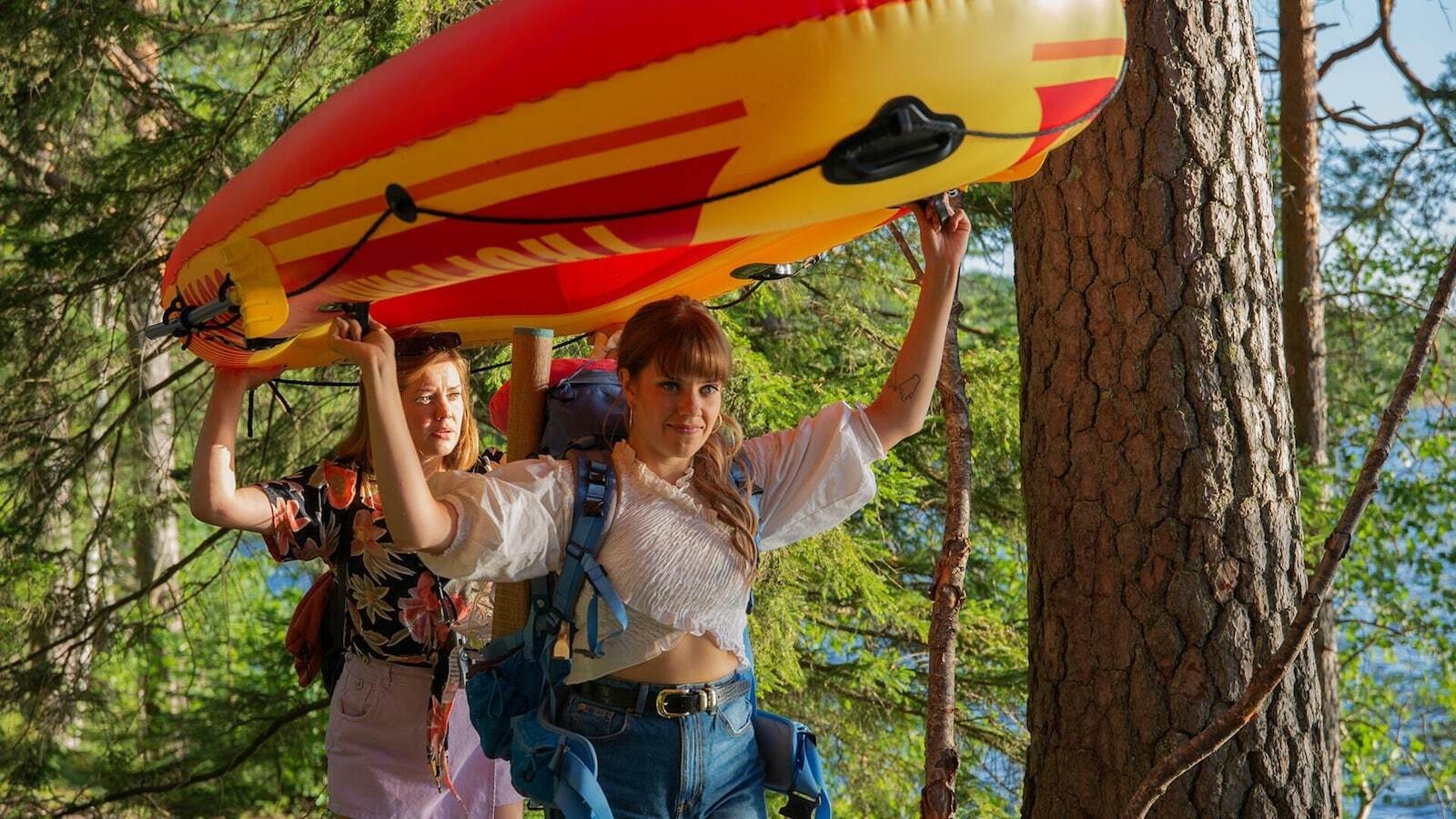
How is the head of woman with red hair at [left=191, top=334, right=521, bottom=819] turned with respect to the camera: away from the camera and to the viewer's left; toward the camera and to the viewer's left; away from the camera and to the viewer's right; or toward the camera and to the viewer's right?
toward the camera and to the viewer's right

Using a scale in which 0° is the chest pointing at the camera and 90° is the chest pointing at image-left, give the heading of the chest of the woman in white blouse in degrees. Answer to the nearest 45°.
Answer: approximately 315°

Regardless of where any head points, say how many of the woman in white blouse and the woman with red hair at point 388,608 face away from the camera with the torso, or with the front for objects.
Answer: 0

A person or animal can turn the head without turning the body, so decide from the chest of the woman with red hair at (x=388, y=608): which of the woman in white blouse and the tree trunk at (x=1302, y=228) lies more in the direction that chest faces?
the woman in white blouse

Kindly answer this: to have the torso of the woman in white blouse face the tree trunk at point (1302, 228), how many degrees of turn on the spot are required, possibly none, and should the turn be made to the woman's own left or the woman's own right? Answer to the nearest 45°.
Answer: approximately 90° to the woman's own left

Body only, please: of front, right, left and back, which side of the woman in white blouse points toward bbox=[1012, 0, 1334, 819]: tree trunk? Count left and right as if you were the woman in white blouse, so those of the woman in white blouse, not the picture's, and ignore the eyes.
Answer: left

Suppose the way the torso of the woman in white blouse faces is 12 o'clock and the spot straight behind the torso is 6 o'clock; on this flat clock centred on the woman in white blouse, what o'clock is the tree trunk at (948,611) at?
The tree trunk is roughly at 9 o'clock from the woman in white blouse.

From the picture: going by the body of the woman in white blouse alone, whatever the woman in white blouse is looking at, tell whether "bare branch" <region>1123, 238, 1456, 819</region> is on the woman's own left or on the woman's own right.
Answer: on the woman's own left

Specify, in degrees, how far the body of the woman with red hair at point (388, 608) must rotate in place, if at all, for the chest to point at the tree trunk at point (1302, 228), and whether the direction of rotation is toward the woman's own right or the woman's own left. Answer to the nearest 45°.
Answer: approximately 90° to the woman's own left
